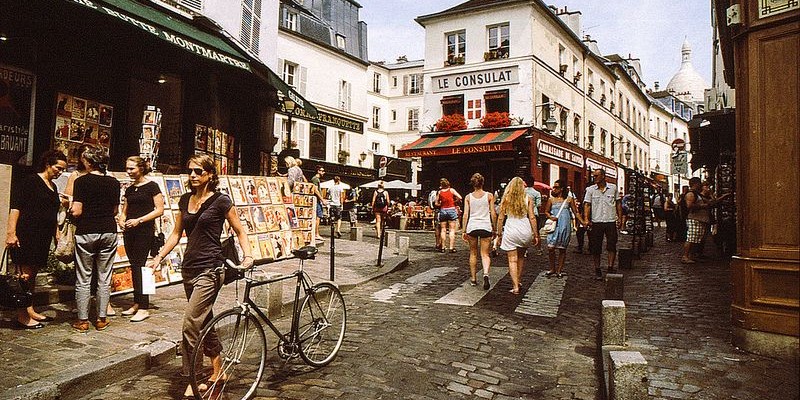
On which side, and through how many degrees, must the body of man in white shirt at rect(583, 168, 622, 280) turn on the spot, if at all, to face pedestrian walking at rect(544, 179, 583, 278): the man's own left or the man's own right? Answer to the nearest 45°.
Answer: approximately 90° to the man's own right

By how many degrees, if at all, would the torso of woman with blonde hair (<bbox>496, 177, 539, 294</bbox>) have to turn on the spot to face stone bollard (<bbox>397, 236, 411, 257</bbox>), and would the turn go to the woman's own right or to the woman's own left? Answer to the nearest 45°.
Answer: approximately 45° to the woman's own left

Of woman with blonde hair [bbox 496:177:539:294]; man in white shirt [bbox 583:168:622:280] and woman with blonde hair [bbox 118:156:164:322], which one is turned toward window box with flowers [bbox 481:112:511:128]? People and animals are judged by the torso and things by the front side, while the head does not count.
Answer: woman with blonde hair [bbox 496:177:539:294]

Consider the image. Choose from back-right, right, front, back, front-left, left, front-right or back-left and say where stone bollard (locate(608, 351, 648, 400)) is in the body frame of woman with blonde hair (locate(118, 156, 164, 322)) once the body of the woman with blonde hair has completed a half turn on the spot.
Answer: right

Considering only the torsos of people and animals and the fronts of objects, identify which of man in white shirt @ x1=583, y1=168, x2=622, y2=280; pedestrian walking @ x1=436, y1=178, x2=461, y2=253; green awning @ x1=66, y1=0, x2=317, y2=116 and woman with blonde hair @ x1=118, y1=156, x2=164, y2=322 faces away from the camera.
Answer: the pedestrian walking

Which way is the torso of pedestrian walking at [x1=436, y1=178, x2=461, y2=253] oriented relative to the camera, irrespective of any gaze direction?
away from the camera

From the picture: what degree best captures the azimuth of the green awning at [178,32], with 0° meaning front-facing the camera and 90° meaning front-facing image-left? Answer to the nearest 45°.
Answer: approximately 315°

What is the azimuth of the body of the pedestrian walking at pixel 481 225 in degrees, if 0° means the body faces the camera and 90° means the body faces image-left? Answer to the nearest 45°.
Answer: approximately 180°

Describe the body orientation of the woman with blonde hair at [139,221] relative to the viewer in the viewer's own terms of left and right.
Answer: facing the viewer and to the left of the viewer

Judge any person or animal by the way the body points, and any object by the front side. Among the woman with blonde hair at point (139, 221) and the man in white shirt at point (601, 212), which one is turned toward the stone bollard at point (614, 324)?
the man in white shirt

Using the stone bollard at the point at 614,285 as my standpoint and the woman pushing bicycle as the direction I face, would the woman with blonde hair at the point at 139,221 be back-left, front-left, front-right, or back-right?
front-right

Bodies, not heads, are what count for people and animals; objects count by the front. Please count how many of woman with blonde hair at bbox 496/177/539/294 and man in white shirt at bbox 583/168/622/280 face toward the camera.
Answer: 1

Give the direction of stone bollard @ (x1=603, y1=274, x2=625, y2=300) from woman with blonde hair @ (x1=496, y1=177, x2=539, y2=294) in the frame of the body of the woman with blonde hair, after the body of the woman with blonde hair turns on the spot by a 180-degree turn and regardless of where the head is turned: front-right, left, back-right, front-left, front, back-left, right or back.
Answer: front-left

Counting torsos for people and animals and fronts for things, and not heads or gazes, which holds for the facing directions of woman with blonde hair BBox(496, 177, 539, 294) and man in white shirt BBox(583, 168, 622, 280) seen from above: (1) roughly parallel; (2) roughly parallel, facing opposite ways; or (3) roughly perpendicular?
roughly parallel, facing opposite ways

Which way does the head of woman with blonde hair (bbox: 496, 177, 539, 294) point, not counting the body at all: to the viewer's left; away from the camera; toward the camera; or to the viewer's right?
away from the camera

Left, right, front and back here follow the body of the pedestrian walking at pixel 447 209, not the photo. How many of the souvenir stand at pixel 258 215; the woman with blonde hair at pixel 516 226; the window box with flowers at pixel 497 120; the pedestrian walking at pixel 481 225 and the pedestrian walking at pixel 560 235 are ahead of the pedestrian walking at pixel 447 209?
1

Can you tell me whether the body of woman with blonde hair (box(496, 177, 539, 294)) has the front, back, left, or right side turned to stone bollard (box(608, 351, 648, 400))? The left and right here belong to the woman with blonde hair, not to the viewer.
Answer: back

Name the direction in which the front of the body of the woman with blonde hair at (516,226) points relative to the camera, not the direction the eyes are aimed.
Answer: away from the camera

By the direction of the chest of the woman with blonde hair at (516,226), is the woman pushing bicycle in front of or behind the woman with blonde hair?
behind

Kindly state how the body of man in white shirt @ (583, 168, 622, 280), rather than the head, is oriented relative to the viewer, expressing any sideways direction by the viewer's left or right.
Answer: facing the viewer

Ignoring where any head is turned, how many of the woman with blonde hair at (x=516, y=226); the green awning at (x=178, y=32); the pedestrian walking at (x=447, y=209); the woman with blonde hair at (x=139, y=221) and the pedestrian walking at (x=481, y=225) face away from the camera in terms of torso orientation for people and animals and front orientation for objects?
3

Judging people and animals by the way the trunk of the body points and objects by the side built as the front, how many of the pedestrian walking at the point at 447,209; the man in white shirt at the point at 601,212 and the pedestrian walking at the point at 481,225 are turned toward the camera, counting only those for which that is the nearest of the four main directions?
1
